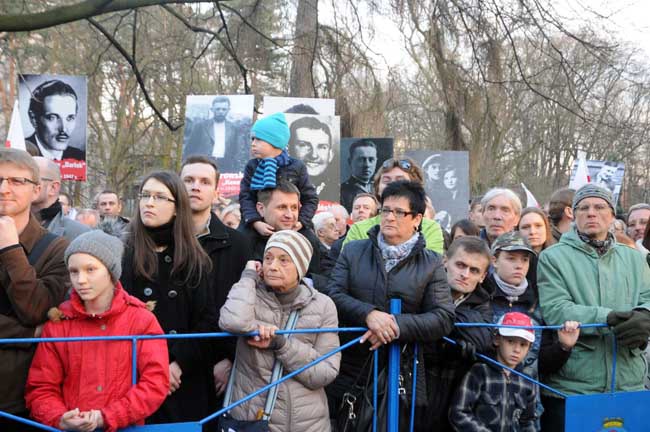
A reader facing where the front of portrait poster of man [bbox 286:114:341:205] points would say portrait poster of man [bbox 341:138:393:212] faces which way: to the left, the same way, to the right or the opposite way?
the same way

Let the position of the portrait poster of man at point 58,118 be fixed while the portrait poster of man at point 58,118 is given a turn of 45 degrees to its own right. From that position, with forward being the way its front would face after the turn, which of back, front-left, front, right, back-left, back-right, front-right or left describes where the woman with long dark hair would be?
front-left

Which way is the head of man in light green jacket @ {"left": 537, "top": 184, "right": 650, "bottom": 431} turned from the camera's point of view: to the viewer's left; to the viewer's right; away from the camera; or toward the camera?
toward the camera

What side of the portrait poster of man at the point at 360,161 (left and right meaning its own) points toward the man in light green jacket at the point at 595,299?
front

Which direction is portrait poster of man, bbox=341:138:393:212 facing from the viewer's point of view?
toward the camera

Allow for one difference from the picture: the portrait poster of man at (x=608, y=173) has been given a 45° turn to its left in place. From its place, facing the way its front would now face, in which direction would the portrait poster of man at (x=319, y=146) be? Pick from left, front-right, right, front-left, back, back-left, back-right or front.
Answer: right

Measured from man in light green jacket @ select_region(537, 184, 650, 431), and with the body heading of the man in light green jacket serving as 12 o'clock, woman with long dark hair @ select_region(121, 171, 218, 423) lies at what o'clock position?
The woman with long dark hair is roughly at 2 o'clock from the man in light green jacket.

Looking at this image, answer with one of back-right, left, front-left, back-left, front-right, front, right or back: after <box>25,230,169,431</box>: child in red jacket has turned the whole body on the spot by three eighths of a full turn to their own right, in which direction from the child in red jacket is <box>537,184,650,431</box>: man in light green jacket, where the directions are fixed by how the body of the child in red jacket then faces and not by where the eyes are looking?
back-right

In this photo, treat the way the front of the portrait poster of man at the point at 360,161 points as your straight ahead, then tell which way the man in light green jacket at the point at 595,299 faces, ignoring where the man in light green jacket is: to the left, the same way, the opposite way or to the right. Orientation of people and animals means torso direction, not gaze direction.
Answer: the same way

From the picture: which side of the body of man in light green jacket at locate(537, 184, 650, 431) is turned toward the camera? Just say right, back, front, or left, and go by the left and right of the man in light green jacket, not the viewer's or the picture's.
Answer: front

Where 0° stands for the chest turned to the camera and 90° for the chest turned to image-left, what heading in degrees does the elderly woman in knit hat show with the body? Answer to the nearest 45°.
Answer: approximately 45°

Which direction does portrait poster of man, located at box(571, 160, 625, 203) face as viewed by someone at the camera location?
facing the viewer

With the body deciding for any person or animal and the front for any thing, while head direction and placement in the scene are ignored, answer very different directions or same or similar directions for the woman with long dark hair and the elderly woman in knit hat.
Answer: same or similar directions

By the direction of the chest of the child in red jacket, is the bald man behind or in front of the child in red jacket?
behind

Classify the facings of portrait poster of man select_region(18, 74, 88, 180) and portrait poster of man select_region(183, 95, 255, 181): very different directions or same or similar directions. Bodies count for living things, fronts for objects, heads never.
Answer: same or similar directions

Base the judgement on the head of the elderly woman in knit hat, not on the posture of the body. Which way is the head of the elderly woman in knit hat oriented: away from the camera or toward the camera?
toward the camera

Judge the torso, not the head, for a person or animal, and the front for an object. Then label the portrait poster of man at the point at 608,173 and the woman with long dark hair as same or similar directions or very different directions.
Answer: same or similar directions

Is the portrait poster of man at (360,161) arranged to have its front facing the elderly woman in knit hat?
yes

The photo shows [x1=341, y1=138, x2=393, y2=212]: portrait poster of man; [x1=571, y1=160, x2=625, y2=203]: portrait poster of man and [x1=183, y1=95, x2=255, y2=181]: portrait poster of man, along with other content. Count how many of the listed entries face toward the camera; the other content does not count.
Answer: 3

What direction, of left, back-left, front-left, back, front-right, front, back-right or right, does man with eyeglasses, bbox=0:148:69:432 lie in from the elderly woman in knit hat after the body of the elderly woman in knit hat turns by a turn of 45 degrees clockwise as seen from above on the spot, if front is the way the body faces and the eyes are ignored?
front
